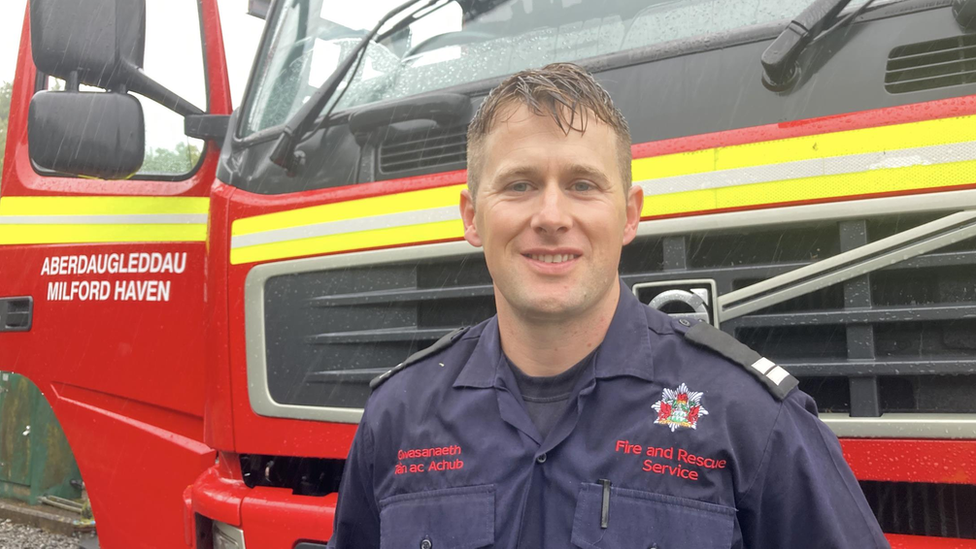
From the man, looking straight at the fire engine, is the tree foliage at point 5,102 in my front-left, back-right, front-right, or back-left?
front-left

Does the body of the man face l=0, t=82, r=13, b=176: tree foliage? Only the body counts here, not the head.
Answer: no

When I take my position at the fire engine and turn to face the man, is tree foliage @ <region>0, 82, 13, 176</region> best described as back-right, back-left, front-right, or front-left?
back-right

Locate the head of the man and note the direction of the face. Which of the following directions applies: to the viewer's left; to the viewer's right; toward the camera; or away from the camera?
toward the camera

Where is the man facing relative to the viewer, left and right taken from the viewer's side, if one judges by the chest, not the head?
facing the viewer
